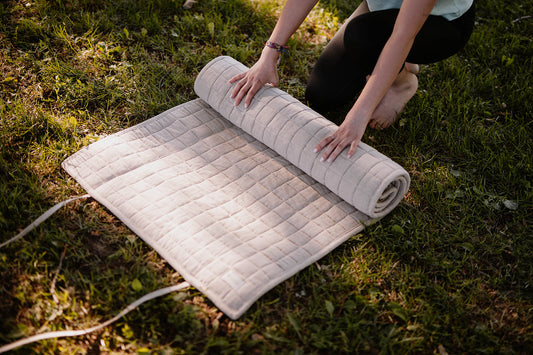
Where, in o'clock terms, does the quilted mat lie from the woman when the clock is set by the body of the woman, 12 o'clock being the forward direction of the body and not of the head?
The quilted mat is roughly at 11 o'clock from the woman.

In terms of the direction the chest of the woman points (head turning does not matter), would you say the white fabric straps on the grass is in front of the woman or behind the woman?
in front

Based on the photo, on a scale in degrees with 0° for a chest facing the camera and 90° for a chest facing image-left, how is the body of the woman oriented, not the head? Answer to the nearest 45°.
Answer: approximately 45°
